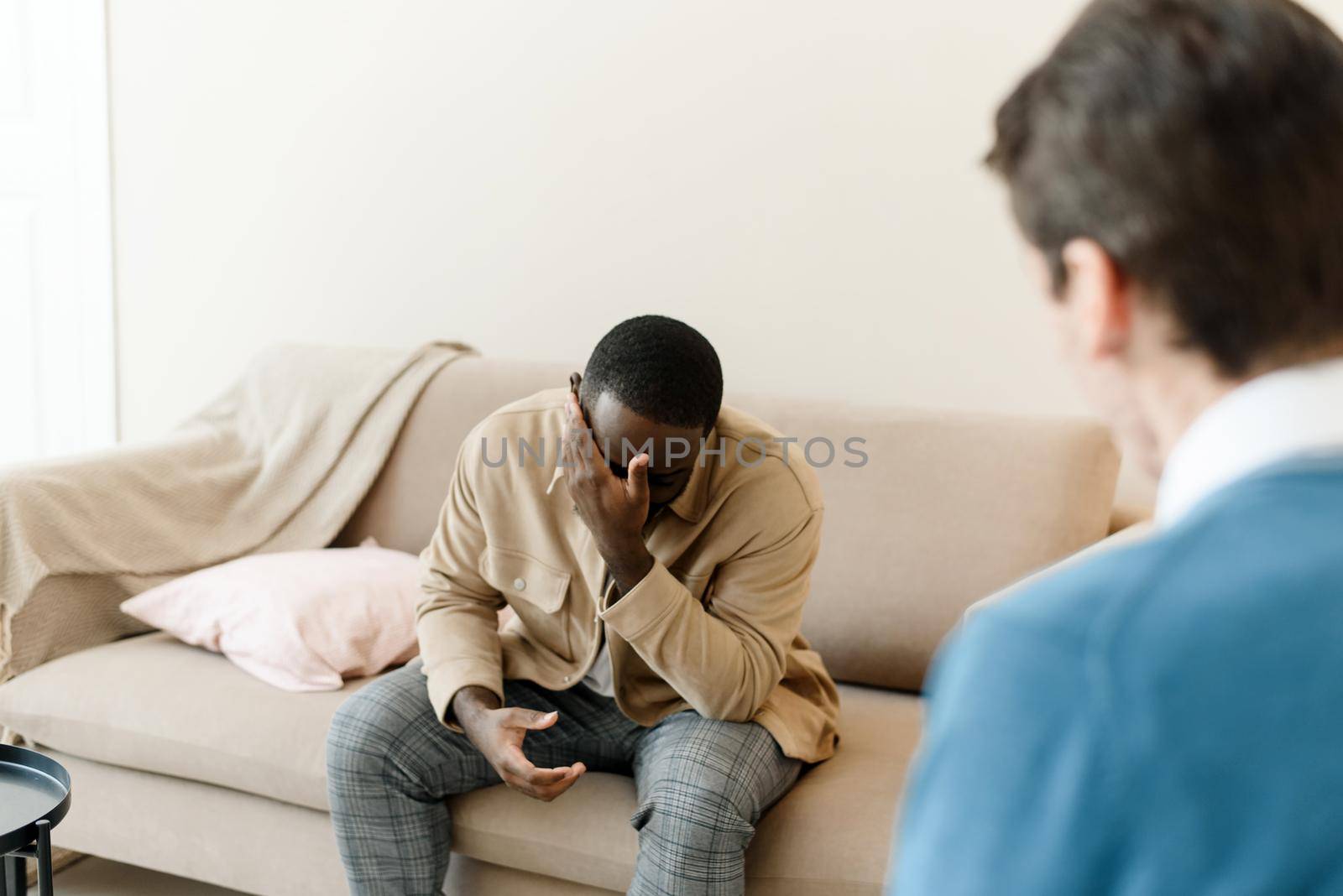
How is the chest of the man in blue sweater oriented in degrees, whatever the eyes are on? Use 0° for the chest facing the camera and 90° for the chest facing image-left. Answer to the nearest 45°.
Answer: approximately 135°

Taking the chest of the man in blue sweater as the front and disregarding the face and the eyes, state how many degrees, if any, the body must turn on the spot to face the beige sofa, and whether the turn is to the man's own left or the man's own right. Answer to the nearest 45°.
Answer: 0° — they already face it

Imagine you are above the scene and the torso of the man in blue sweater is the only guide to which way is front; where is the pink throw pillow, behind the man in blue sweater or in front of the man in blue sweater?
in front

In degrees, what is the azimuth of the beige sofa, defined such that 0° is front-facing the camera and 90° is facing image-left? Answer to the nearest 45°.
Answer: approximately 45°

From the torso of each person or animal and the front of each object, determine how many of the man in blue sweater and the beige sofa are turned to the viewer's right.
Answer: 0

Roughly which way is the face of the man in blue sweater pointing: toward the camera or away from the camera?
away from the camera

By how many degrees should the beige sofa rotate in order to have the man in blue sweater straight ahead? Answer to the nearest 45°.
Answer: approximately 45° to its left
